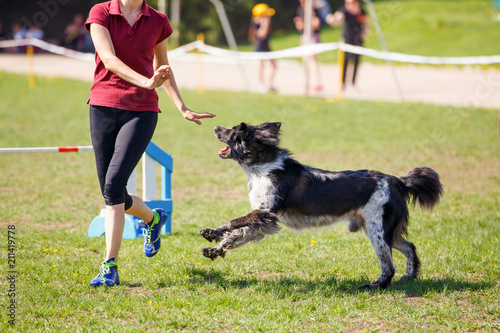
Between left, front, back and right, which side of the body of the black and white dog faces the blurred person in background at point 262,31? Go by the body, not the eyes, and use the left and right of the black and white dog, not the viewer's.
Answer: right

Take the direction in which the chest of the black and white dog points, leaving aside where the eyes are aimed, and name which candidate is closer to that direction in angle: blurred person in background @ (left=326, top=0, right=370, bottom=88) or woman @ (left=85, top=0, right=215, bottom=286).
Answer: the woman

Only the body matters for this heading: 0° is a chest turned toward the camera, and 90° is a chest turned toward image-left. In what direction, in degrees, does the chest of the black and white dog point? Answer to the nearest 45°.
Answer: approximately 90°

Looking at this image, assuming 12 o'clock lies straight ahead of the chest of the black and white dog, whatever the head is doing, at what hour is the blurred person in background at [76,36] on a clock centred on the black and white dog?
The blurred person in background is roughly at 2 o'clock from the black and white dog.

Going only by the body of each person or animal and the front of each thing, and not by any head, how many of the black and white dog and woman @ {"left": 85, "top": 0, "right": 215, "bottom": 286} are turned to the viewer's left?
1

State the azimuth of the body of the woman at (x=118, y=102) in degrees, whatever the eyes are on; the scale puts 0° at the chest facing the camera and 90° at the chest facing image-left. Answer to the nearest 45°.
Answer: approximately 0°

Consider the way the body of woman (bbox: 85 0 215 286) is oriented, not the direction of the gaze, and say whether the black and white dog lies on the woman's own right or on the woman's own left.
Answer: on the woman's own left
